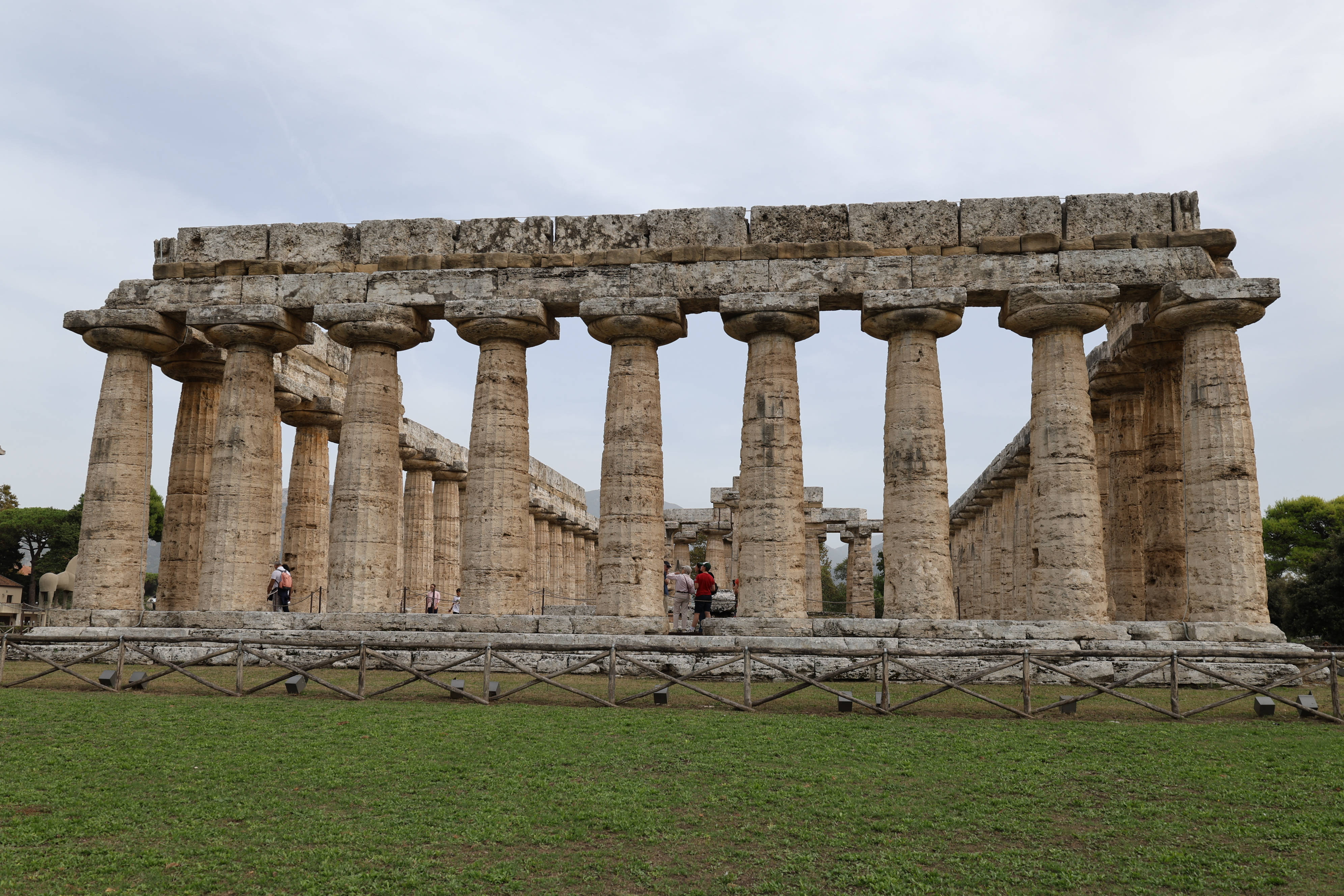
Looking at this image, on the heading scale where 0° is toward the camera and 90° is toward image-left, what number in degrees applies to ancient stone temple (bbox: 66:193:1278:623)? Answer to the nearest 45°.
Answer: approximately 0°

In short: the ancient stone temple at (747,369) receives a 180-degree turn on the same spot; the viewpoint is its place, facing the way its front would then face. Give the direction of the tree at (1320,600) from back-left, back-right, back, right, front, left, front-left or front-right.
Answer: front-right
